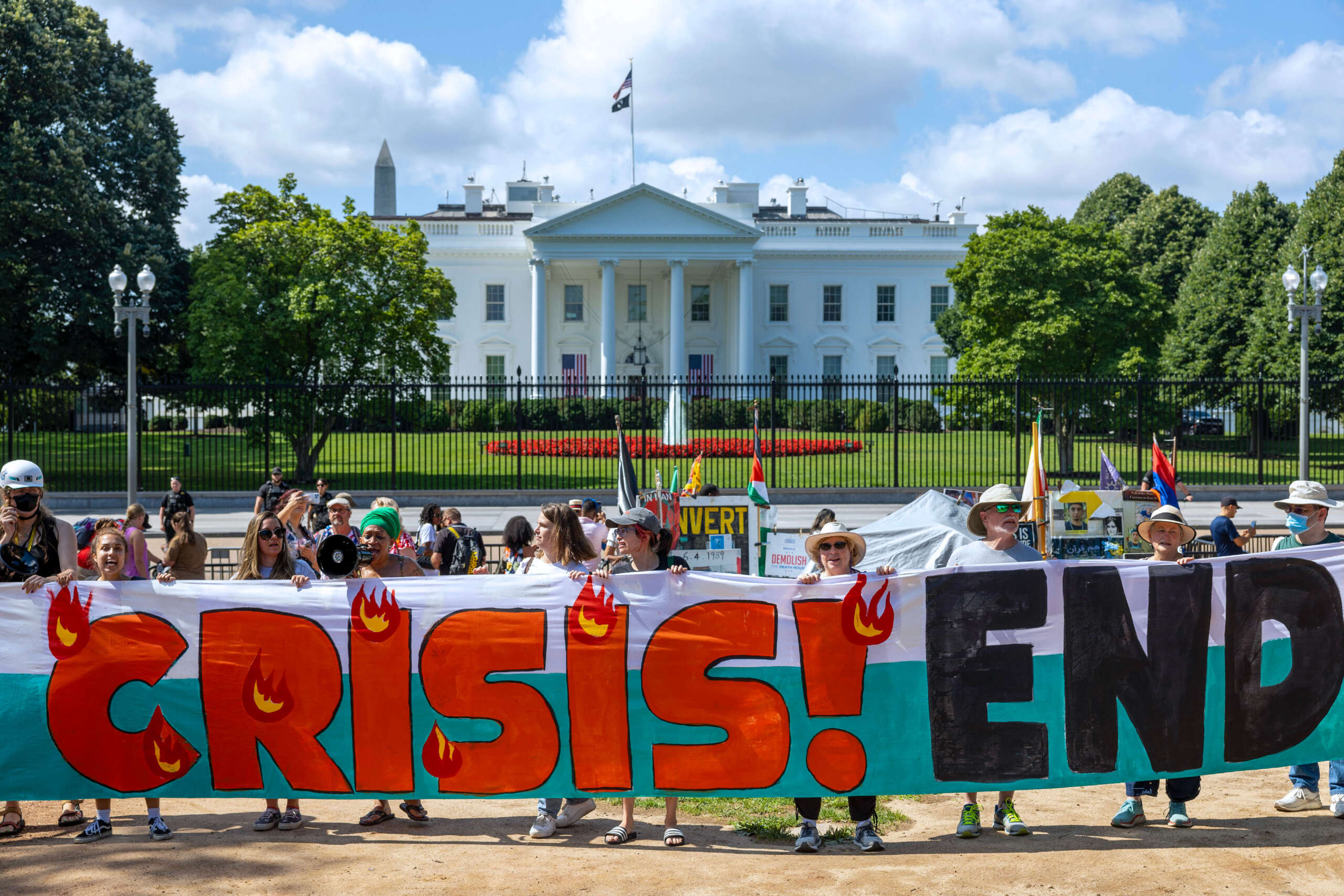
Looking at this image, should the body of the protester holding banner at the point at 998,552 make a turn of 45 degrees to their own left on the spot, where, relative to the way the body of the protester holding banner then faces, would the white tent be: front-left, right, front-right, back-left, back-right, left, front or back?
back-left

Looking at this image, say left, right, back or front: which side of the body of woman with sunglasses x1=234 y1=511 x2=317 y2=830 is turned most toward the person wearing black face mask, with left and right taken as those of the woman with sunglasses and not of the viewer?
right

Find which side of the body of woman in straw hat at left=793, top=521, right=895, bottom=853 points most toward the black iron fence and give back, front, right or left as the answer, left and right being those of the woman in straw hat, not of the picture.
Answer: back

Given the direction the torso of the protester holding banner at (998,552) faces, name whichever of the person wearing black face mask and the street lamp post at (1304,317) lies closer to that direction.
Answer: the person wearing black face mask

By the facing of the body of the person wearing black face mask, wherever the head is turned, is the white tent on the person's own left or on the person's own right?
on the person's own left

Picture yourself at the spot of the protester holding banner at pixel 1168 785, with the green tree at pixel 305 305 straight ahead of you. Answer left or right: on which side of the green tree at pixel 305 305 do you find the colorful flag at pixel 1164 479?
right

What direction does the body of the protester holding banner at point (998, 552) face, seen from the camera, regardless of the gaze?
toward the camera
